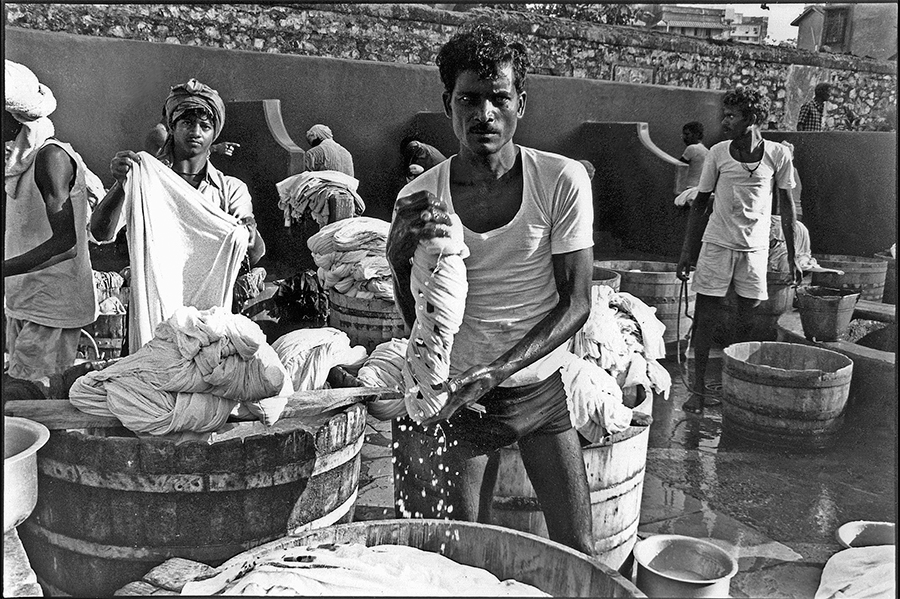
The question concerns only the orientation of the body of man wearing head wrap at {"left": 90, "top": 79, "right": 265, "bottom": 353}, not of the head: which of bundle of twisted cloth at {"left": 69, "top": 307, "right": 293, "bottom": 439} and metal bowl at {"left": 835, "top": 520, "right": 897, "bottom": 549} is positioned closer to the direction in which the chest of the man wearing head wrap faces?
the bundle of twisted cloth

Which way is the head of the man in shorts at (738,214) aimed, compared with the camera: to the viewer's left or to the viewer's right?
to the viewer's left

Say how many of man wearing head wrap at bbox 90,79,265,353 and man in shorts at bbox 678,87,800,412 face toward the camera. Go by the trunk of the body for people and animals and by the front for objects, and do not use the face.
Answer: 2

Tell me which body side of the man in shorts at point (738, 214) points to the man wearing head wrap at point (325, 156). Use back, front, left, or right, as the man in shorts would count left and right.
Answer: right
